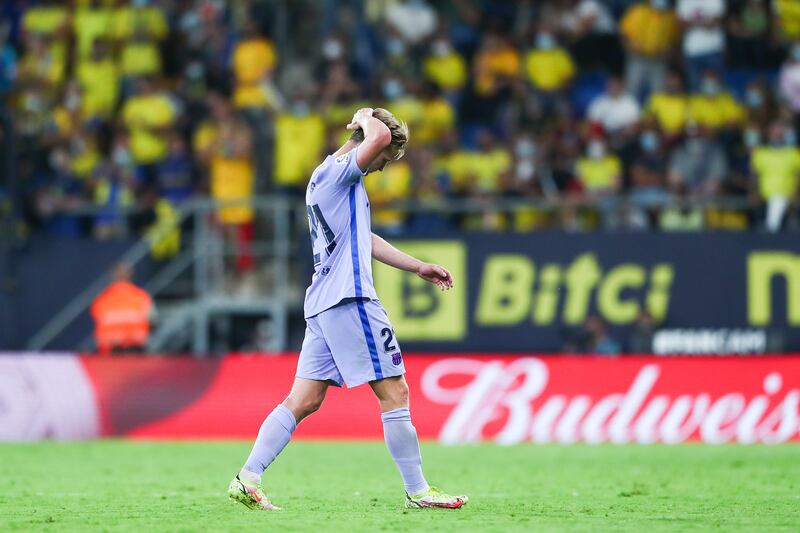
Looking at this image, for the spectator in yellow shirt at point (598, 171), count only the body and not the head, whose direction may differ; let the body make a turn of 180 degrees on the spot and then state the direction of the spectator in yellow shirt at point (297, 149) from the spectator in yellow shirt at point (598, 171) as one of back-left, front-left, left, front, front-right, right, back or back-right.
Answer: left

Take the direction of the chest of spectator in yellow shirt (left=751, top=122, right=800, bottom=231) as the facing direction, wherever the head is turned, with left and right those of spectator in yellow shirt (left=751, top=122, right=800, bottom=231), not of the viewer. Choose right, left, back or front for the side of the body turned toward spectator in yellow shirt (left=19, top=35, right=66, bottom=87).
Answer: right

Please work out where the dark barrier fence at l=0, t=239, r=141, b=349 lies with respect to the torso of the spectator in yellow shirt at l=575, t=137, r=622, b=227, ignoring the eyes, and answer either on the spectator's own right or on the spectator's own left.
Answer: on the spectator's own right

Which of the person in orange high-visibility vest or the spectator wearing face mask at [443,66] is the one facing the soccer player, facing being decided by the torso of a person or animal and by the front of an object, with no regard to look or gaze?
the spectator wearing face mask

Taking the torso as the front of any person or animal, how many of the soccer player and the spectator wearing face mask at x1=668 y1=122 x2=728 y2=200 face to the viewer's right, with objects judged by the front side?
1

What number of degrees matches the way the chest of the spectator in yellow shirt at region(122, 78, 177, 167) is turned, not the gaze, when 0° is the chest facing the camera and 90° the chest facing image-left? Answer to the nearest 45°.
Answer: approximately 0°

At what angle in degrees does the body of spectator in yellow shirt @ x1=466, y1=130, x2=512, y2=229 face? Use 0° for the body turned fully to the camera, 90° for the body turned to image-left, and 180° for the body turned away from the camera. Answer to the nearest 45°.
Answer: approximately 0°

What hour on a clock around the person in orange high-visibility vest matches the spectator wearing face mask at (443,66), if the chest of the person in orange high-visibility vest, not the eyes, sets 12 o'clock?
The spectator wearing face mask is roughly at 2 o'clock from the person in orange high-visibility vest.

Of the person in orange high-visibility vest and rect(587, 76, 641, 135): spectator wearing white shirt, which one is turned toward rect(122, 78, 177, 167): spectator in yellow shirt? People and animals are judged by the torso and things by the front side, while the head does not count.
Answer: the person in orange high-visibility vest

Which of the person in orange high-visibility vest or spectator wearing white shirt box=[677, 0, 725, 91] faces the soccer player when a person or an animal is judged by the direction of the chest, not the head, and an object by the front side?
the spectator wearing white shirt
